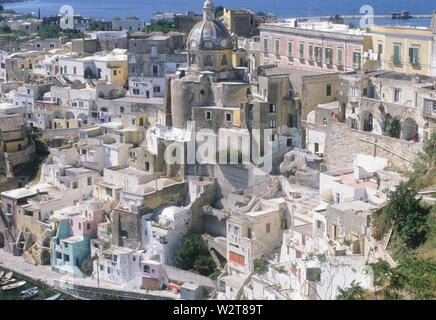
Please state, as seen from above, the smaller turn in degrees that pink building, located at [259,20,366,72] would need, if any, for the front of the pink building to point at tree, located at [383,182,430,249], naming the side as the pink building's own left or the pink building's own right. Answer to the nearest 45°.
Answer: approximately 45° to the pink building's own left

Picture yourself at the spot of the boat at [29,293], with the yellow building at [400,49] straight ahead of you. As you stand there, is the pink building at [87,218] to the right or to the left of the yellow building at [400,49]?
left

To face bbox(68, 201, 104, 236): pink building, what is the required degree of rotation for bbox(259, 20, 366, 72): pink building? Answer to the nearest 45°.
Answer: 0° — it already faces it

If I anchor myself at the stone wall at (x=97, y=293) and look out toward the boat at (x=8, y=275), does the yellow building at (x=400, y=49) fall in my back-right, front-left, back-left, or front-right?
back-right

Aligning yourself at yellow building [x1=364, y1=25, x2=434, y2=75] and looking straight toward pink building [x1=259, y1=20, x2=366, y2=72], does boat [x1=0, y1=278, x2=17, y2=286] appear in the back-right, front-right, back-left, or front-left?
front-left

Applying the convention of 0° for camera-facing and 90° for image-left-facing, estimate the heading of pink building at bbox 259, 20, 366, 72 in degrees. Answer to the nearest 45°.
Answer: approximately 45°

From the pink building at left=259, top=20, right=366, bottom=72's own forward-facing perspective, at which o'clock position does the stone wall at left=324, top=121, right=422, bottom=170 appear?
The stone wall is roughly at 10 o'clock from the pink building.

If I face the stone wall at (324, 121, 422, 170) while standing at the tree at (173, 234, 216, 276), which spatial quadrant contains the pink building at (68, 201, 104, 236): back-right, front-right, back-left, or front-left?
back-left

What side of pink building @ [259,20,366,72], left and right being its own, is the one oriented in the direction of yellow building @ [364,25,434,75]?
left

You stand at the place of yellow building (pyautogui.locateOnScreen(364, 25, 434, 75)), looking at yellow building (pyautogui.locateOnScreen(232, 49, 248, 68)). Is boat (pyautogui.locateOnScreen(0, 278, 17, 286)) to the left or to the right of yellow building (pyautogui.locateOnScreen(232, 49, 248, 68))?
left

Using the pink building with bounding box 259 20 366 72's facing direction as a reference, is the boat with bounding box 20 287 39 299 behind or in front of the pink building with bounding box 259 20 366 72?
in front

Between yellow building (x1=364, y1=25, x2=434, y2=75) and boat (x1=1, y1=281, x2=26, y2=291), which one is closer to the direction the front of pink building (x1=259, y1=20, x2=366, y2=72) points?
the boat

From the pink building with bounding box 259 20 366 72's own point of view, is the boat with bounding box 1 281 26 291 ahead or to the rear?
ahead

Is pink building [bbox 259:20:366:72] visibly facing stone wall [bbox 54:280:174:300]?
yes

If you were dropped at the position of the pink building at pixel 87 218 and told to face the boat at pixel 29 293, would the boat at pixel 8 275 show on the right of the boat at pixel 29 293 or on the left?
right
